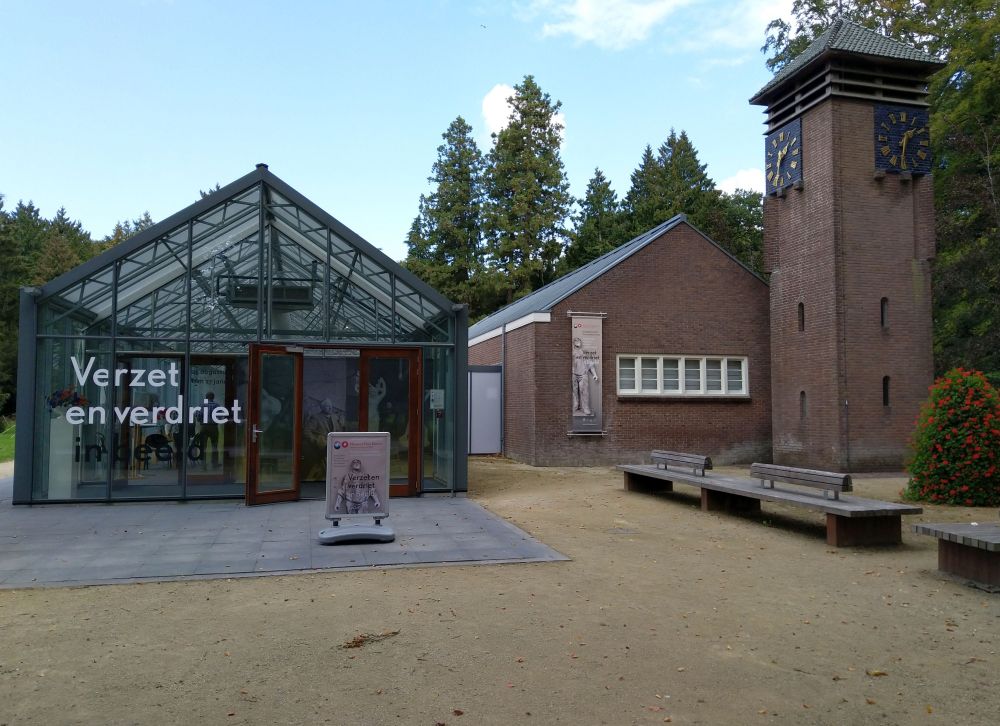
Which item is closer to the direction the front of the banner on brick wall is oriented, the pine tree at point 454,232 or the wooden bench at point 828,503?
the wooden bench

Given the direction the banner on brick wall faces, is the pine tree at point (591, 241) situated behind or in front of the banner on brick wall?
behind

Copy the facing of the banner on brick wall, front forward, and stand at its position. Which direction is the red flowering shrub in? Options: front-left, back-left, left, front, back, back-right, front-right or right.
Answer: front-left

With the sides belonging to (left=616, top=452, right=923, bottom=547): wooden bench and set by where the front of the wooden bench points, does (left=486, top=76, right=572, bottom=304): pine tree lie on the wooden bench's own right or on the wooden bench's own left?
on the wooden bench's own right

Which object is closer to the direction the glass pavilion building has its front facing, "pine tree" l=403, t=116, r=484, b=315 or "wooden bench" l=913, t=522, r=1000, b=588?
the wooden bench

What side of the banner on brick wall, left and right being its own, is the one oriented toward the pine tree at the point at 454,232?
back

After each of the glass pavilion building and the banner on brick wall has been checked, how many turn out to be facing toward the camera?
2

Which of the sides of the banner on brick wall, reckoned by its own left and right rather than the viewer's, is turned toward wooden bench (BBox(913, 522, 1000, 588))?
front

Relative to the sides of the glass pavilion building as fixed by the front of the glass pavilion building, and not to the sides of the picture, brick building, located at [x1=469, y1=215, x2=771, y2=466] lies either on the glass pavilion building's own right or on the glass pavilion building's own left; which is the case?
on the glass pavilion building's own left

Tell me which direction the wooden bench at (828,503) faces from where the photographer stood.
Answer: facing the viewer and to the left of the viewer

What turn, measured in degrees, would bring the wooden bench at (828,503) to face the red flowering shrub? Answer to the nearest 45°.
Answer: approximately 180°

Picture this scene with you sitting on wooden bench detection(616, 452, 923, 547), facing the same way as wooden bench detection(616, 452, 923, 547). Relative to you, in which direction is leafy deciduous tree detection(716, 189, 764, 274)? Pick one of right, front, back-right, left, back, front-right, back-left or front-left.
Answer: back-right

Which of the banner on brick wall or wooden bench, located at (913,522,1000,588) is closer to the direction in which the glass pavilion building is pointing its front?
the wooden bench
